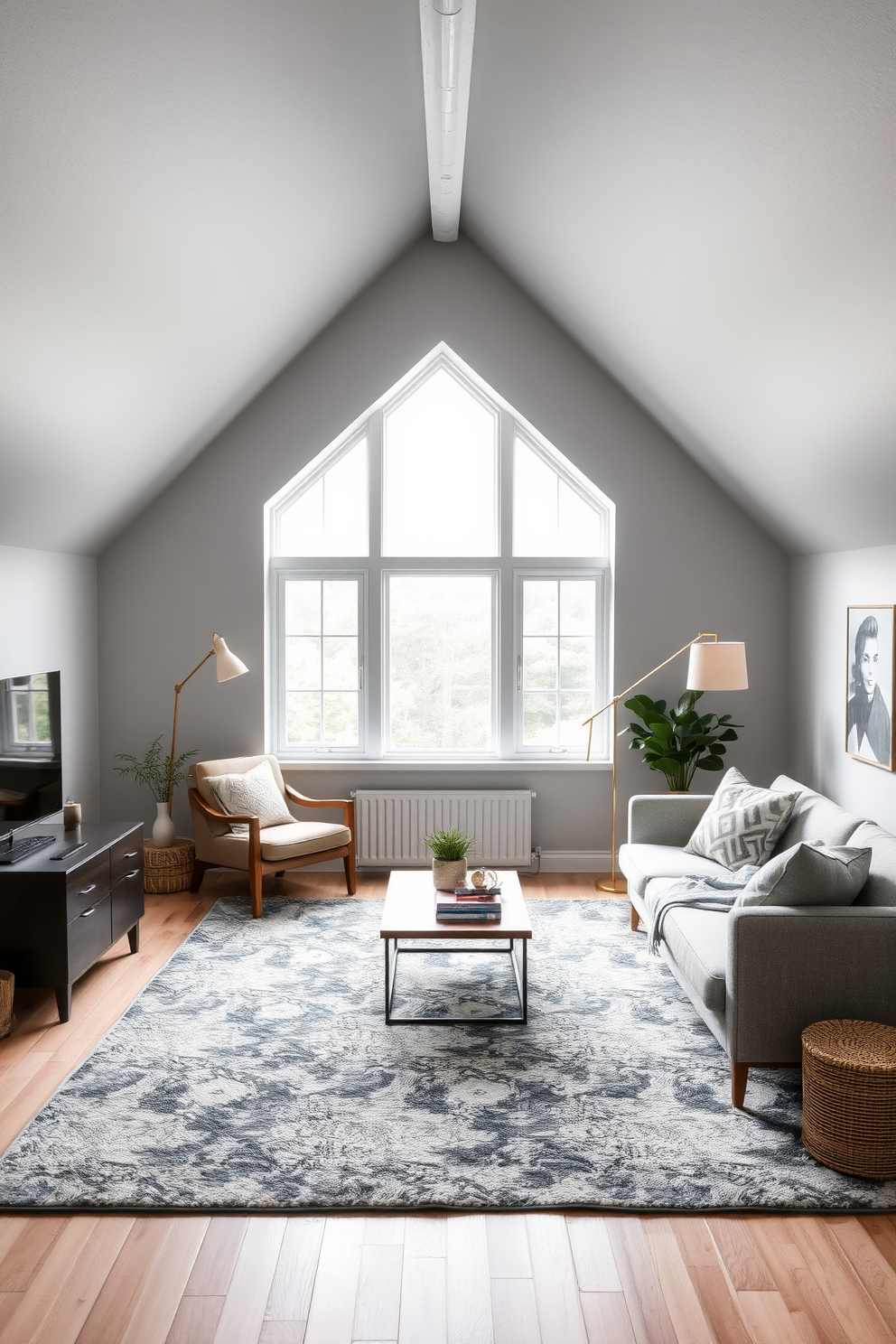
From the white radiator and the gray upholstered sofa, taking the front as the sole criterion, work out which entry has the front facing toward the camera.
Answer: the white radiator

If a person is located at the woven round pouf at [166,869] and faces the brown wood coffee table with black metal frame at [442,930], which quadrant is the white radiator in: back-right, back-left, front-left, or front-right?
front-left

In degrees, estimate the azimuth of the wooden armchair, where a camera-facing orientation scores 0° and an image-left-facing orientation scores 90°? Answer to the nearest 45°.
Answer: approximately 315°

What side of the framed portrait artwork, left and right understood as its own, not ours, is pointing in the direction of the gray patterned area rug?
front

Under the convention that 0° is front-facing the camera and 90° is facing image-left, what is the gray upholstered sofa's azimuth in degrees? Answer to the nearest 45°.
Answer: approximately 90°

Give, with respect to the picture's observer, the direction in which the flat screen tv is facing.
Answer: facing the viewer and to the right of the viewer

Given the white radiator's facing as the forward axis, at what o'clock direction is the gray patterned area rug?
The gray patterned area rug is roughly at 12 o'clock from the white radiator.

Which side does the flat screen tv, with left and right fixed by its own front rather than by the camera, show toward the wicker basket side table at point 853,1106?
front

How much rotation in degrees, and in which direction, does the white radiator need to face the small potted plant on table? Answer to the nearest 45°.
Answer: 0° — it already faces it

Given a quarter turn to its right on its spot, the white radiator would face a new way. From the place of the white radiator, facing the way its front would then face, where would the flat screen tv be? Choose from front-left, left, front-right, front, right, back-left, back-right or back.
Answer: front-left

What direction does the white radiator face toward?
toward the camera

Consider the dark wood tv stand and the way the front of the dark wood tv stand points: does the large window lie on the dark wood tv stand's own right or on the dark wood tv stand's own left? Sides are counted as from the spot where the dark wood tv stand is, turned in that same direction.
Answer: on the dark wood tv stand's own left

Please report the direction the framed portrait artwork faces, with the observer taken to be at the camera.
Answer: facing the viewer and to the left of the viewer

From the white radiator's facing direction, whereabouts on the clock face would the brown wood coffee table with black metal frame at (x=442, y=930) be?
The brown wood coffee table with black metal frame is roughly at 12 o'clock from the white radiator.

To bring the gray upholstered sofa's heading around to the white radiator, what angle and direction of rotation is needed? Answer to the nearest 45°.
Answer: approximately 45° to its right

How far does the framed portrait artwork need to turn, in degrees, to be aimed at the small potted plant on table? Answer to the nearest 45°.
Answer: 0° — it already faces it

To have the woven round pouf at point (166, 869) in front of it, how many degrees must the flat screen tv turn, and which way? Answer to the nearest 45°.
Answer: approximately 90° to its left

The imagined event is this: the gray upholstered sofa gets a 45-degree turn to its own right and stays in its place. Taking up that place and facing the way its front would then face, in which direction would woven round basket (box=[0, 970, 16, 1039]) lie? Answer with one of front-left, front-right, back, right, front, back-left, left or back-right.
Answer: front-left

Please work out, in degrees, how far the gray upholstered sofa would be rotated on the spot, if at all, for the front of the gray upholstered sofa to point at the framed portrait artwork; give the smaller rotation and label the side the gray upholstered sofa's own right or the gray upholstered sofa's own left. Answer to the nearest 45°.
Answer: approximately 90° to the gray upholstered sofa's own right
